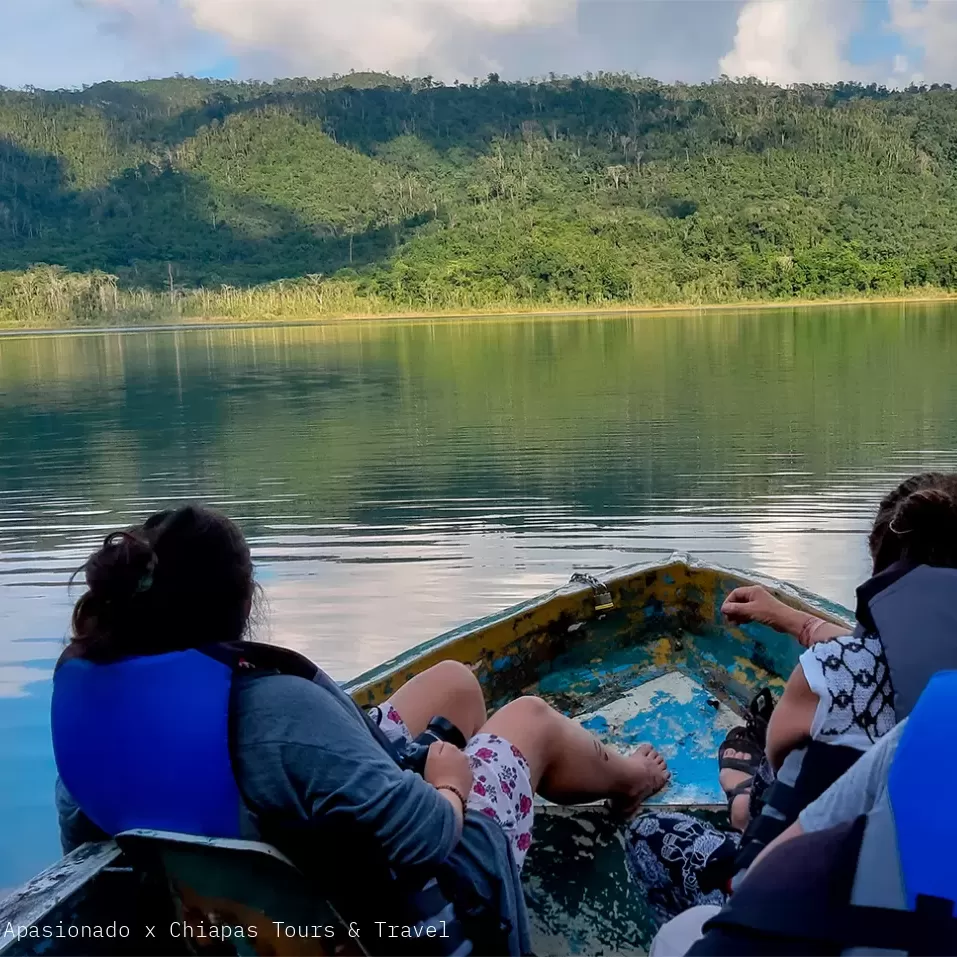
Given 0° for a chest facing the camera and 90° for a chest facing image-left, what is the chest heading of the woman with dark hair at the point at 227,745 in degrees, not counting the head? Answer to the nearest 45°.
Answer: approximately 225°

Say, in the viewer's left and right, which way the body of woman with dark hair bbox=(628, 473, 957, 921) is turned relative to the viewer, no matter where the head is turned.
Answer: facing away from the viewer and to the left of the viewer

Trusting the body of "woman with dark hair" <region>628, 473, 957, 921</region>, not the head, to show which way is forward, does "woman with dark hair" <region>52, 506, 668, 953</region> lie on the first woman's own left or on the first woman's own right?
on the first woman's own left

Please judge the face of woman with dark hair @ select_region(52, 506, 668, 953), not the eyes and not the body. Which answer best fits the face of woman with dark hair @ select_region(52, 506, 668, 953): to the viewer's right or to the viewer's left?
to the viewer's right

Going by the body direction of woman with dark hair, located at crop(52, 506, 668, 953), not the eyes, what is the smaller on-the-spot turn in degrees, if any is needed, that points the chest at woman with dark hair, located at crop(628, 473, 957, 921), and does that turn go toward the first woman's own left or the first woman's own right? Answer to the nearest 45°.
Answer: approximately 45° to the first woman's own right

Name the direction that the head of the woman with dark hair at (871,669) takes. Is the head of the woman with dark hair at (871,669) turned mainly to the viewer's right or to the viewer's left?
to the viewer's left

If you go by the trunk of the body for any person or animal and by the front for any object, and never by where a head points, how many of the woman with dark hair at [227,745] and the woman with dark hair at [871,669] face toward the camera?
0
